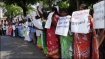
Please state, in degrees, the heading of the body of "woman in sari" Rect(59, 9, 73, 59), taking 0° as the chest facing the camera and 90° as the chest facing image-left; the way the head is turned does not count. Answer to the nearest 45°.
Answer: approximately 45°

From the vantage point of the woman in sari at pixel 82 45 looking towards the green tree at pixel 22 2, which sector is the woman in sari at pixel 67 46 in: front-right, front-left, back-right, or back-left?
front-left

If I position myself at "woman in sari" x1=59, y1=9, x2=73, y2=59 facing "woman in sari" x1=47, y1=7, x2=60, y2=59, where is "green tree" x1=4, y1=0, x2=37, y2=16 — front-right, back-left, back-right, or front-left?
front-right

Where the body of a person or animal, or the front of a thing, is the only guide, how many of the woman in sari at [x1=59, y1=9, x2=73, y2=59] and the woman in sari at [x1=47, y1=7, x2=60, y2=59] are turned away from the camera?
0

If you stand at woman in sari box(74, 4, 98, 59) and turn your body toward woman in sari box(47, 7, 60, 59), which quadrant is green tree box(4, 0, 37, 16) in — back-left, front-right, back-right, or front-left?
front-right

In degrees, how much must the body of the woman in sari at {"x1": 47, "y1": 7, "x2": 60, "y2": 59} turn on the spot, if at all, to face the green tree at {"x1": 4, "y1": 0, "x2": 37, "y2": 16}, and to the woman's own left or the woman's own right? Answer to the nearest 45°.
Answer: approximately 90° to the woman's own right

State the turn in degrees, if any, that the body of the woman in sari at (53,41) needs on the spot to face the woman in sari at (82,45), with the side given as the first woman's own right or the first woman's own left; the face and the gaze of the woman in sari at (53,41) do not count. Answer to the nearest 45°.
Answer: approximately 135° to the first woman's own left

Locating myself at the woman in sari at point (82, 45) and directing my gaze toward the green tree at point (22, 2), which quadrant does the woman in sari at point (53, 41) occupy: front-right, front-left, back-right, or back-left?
front-left

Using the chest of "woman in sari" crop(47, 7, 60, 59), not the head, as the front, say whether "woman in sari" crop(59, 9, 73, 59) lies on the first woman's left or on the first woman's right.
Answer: on the first woman's left

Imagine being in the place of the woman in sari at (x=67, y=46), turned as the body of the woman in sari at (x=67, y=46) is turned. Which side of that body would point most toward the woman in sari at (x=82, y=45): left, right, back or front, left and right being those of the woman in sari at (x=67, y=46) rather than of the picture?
left
